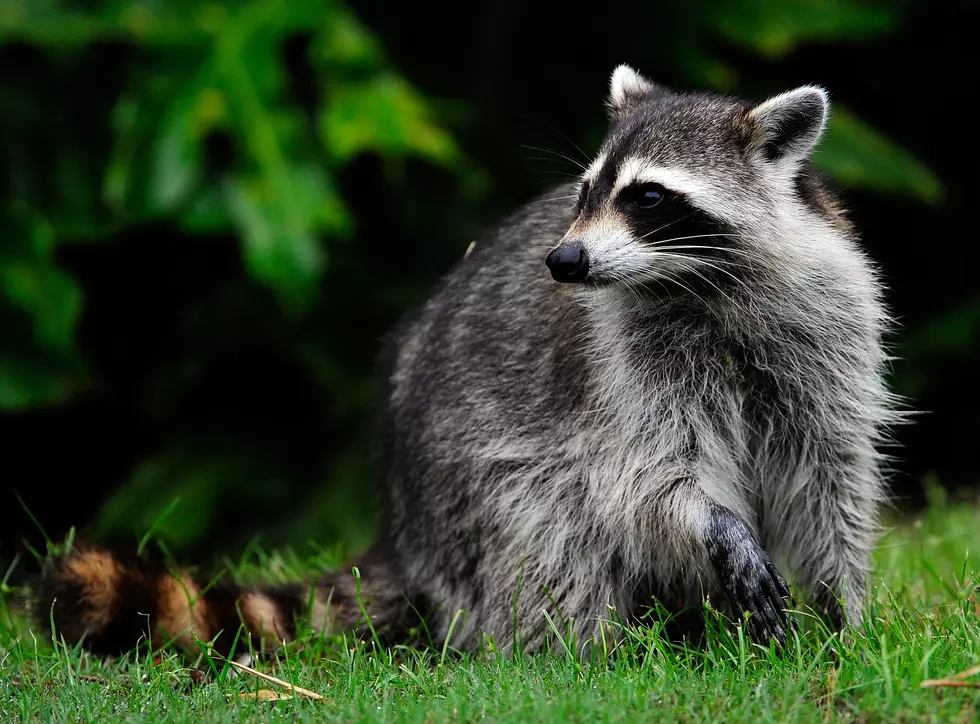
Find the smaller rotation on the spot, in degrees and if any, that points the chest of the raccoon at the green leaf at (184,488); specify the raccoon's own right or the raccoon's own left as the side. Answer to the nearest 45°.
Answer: approximately 180°

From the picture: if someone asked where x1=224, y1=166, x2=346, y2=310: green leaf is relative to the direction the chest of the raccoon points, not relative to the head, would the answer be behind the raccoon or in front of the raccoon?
behind

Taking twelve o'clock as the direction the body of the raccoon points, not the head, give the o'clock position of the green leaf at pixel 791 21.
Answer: The green leaf is roughly at 8 o'clock from the raccoon.

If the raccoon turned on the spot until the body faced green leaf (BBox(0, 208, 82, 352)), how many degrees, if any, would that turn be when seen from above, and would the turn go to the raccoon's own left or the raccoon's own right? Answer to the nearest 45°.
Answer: approximately 180°

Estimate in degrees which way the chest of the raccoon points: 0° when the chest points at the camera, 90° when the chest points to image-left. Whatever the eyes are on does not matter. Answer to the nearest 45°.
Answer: approximately 315°

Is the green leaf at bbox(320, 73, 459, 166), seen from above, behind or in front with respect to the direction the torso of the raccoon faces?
behind

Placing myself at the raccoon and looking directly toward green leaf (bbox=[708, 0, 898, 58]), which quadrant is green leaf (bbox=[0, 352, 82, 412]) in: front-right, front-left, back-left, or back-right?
front-left
